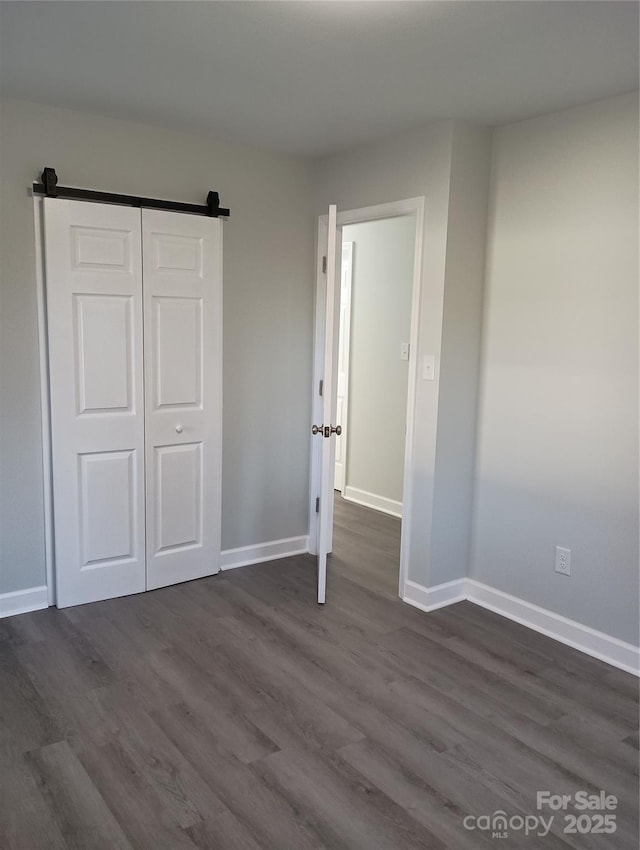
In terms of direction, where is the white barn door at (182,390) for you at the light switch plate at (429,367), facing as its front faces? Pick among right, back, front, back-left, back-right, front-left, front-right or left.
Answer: front-right

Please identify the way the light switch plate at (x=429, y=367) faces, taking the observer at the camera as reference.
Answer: facing the viewer and to the left of the viewer

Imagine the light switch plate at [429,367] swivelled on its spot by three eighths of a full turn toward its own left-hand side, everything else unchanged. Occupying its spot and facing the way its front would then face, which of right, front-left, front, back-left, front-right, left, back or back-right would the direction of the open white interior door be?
back

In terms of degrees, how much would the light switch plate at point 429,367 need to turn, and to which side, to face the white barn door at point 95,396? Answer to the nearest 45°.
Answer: approximately 45° to its right
